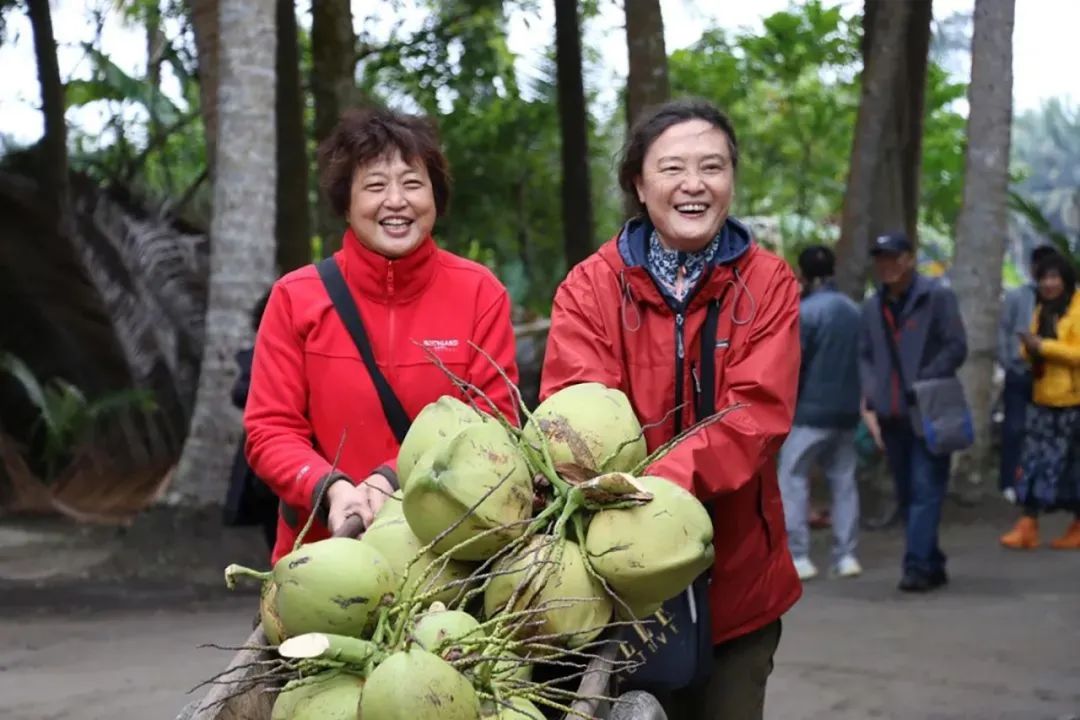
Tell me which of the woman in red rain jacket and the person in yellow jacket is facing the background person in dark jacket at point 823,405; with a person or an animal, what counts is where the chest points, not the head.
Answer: the person in yellow jacket

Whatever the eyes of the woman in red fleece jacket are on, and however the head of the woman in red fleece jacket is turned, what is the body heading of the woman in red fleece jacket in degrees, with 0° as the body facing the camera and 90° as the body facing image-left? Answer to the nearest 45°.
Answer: approximately 0°

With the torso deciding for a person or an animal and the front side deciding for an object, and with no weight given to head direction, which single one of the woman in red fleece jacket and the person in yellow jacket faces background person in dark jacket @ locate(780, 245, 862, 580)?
the person in yellow jacket

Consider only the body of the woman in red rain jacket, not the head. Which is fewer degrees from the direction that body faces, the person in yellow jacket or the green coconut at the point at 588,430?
the green coconut

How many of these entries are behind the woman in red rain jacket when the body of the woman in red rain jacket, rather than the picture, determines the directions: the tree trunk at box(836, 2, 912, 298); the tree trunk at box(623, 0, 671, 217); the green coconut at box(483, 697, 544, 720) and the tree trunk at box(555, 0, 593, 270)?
3

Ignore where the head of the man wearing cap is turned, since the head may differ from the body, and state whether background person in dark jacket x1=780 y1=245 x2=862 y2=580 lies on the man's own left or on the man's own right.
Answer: on the man's own right

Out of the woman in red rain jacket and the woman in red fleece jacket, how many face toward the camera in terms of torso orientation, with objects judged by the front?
2

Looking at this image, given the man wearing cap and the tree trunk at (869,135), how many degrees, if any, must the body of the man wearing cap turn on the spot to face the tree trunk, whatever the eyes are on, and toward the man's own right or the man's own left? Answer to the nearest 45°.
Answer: approximately 135° to the man's own right
